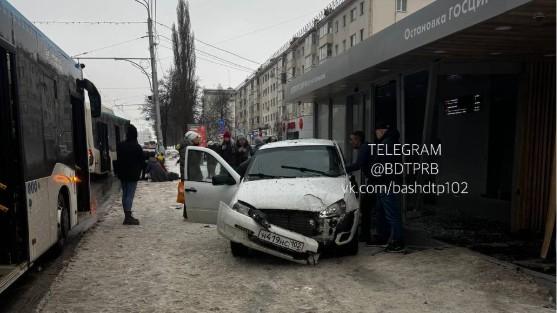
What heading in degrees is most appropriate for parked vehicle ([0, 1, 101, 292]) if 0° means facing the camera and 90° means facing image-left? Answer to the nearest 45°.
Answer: approximately 225°

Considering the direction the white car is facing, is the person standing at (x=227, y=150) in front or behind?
behind

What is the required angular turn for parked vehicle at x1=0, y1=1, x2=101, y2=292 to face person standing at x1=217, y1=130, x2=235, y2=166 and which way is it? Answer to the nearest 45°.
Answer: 0° — it already faces them

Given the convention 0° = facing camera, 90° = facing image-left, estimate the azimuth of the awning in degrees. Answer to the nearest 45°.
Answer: approximately 45°

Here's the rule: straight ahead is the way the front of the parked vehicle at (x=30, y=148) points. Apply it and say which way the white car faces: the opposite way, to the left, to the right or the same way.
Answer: the opposite way
